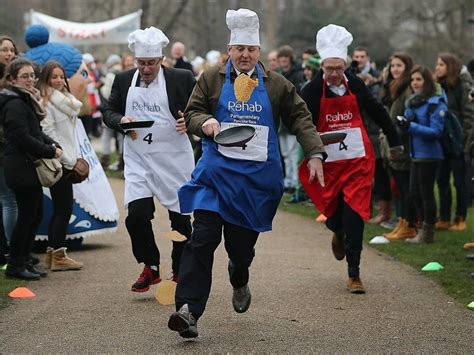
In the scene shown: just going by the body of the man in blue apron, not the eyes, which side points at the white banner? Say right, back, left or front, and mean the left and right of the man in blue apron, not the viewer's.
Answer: back

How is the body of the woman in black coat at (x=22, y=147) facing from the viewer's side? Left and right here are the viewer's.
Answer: facing to the right of the viewer

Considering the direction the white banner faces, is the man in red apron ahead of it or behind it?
ahead

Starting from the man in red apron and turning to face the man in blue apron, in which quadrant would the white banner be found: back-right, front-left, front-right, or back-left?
back-right
